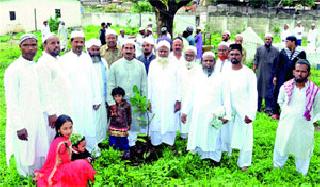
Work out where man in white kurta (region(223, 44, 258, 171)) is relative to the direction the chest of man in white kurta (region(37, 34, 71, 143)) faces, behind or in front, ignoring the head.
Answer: in front

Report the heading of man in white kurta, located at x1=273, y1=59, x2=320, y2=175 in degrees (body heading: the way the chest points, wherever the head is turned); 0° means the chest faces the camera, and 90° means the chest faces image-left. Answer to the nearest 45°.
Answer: approximately 0°

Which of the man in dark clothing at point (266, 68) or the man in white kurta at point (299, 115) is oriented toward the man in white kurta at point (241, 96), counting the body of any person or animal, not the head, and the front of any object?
the man in dark clothing

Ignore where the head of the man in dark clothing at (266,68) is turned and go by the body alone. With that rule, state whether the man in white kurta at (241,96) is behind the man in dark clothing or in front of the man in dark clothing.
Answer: in front

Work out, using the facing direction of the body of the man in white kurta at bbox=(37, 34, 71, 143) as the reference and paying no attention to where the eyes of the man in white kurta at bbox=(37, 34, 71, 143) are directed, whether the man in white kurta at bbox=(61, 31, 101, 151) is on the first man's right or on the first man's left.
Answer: on the first man's left

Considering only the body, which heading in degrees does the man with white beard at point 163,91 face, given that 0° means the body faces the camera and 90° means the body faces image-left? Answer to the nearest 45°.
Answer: approximately 0°
